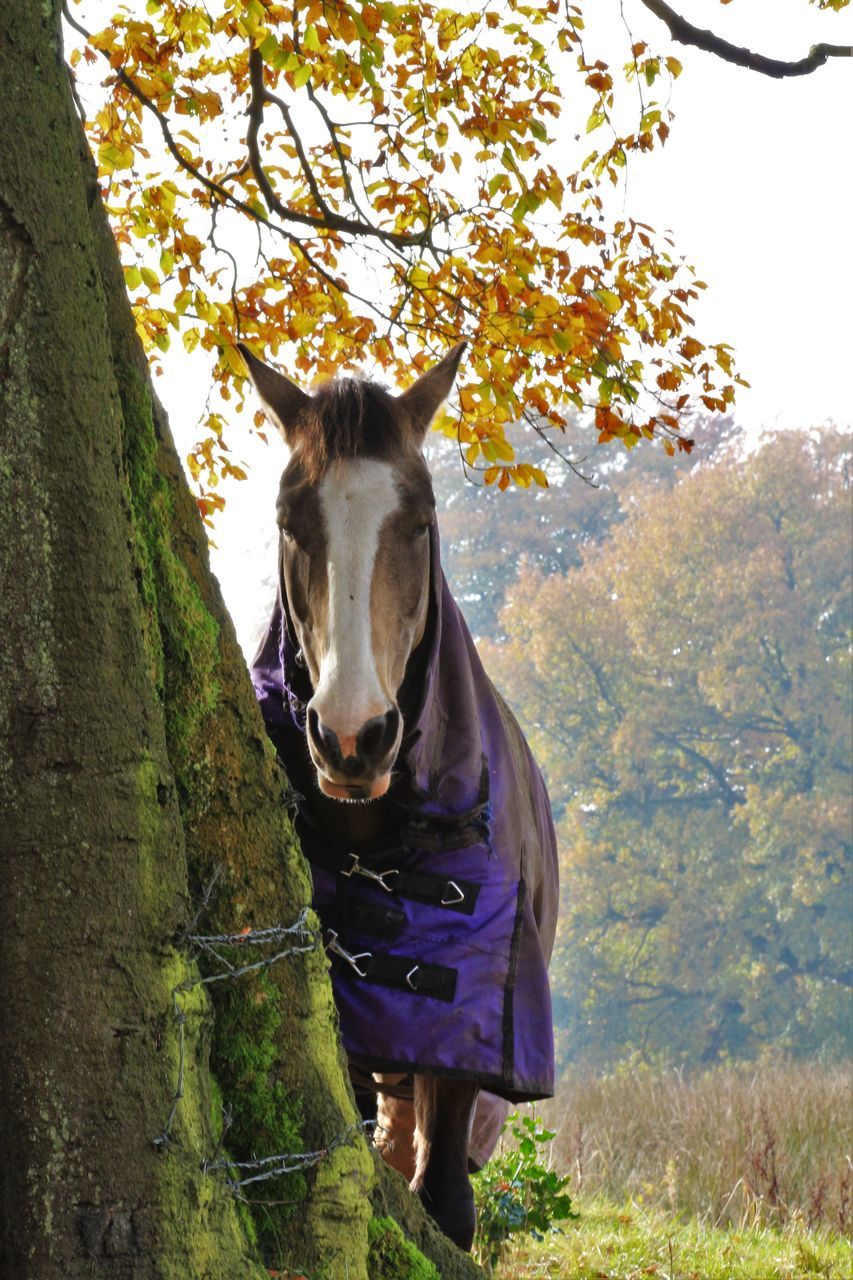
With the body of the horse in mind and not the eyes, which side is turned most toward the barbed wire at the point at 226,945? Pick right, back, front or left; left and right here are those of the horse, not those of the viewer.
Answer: front

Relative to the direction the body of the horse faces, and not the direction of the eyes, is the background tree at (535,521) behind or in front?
behind

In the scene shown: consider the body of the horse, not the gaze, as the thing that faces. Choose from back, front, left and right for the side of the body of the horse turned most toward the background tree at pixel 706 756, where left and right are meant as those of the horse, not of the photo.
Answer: back

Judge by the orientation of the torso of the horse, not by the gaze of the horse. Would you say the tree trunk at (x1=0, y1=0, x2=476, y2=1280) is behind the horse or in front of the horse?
in front

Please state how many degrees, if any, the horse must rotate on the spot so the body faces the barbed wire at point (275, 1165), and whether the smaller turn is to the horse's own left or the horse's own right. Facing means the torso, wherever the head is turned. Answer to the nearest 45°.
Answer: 0° — it already faces it

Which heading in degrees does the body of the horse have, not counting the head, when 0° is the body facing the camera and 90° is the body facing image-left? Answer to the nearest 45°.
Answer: approximately 0°

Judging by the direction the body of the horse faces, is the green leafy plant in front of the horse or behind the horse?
in front
